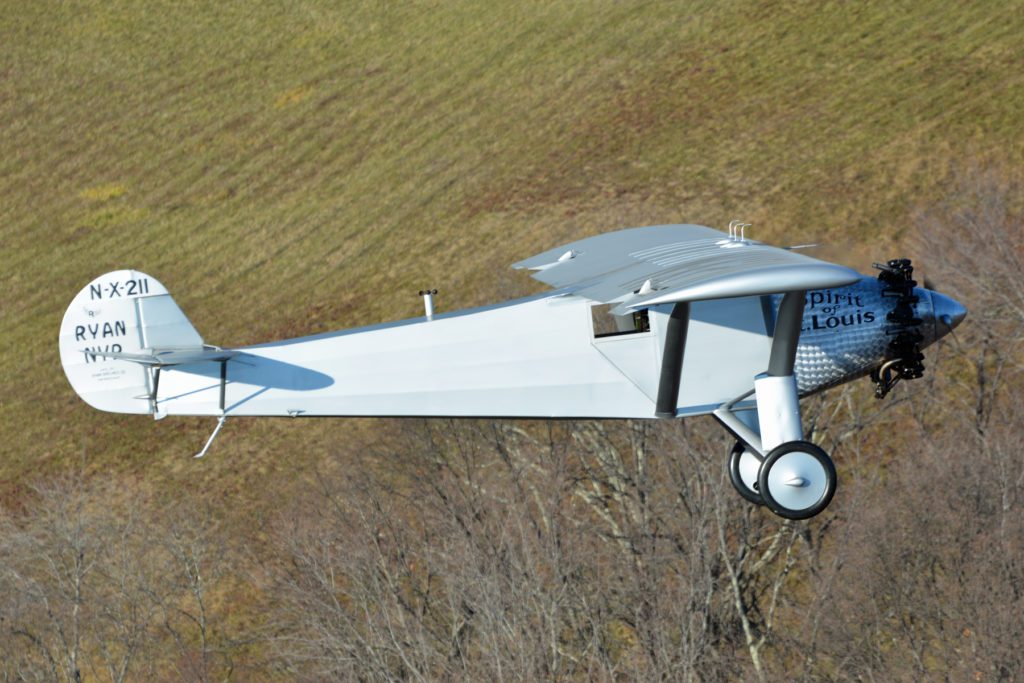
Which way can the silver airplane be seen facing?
to the viewer's right
